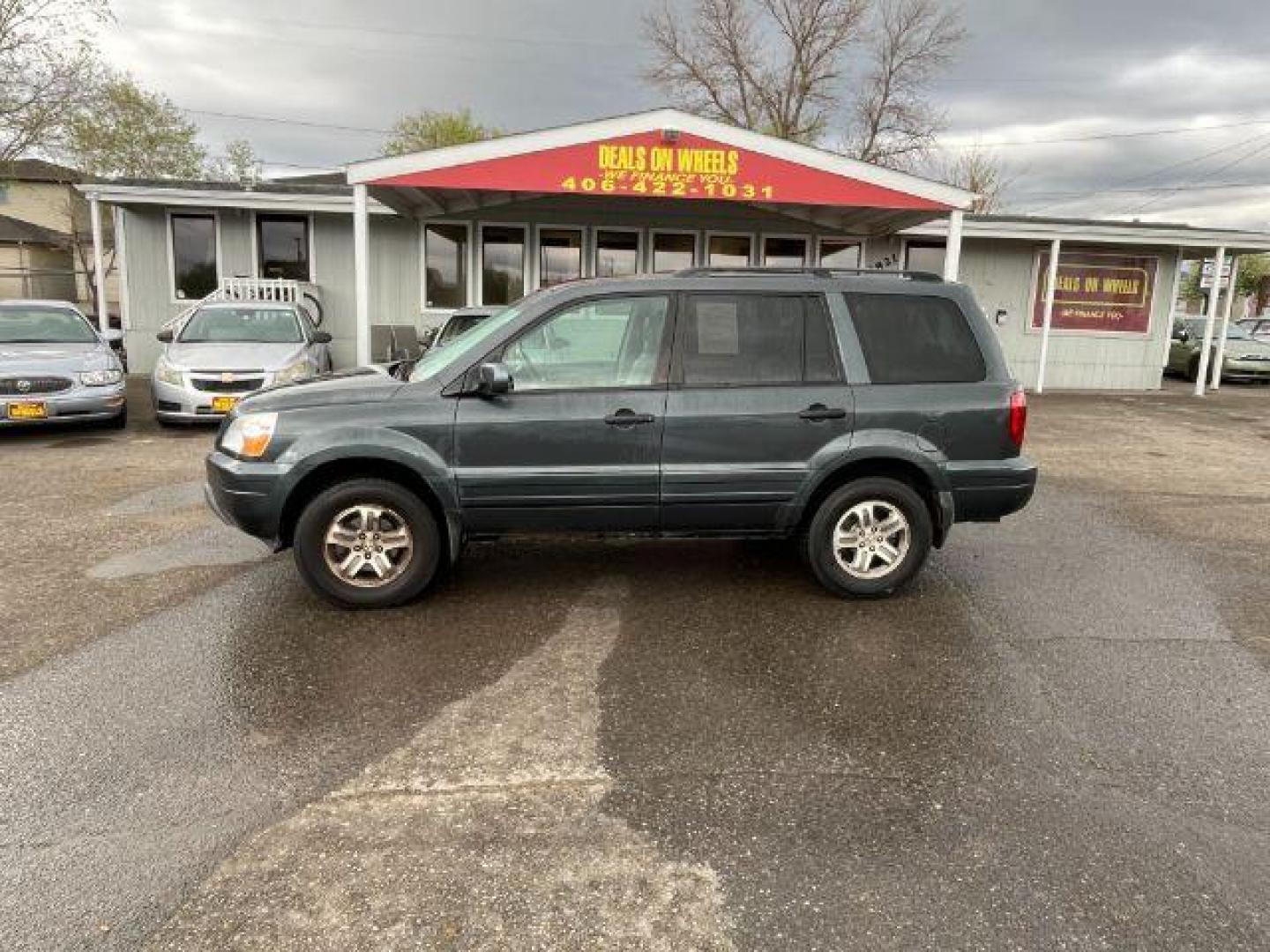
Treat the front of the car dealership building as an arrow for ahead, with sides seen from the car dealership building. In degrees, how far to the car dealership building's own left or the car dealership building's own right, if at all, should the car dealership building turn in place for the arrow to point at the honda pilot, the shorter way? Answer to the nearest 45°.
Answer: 0° — it already faces it

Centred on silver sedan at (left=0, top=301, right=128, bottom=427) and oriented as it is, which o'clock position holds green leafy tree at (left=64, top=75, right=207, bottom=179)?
The green leafy tree is roughly at 6 o'clock from the silver sedan.

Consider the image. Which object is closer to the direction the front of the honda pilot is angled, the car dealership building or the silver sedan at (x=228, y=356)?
the silver sedan

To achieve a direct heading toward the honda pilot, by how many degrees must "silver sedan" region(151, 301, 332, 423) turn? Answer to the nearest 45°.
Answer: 0° — it already faces it

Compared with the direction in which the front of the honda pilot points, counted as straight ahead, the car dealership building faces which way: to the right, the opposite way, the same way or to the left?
to the left

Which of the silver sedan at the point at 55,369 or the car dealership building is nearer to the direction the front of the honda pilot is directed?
the silver sedan

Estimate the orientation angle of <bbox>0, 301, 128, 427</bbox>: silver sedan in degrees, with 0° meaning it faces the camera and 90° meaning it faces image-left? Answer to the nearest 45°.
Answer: approximately 0°

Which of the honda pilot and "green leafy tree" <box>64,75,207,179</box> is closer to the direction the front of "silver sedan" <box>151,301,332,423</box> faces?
the honda pilot

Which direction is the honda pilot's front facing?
to the viewer's left

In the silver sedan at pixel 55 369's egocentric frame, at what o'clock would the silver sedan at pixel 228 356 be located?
the silver sedan at pixel 228 356 is roughly at 9 o'clock from the silver sedan at pixel 55 369.

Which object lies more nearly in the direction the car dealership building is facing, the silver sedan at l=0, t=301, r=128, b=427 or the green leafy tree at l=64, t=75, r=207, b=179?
the silver sedan
